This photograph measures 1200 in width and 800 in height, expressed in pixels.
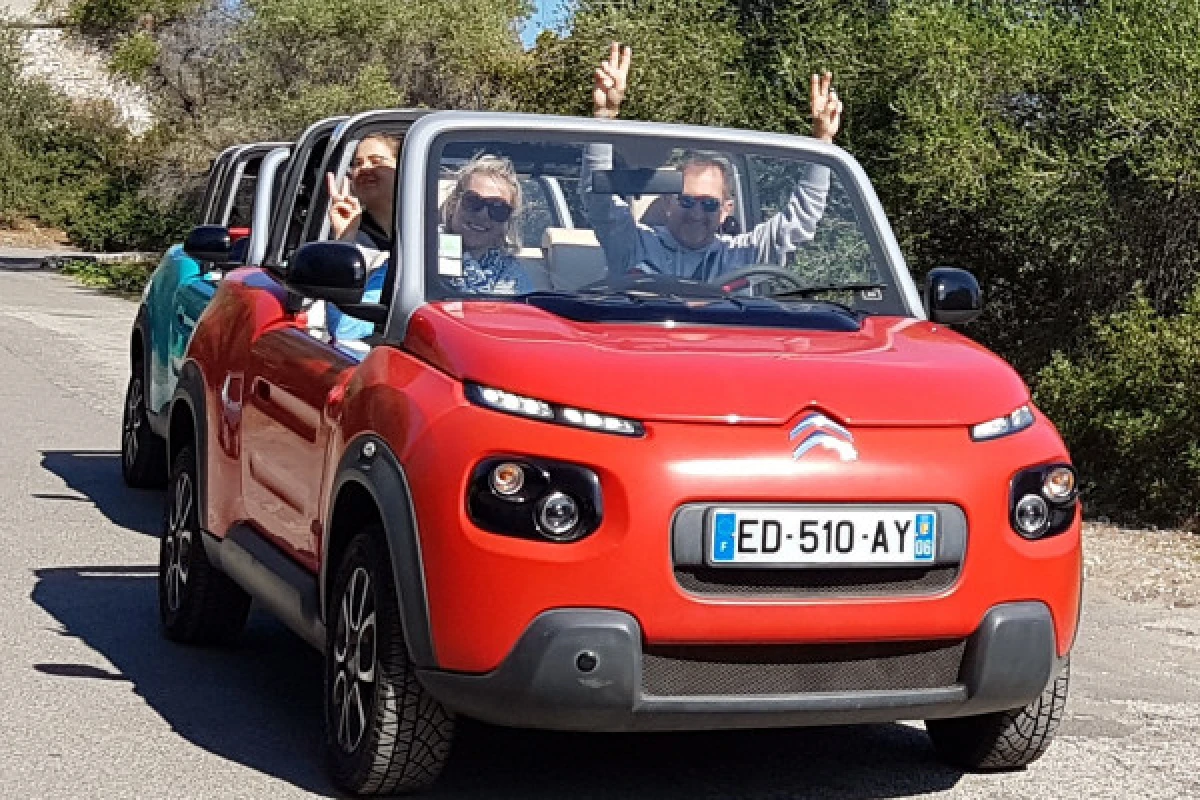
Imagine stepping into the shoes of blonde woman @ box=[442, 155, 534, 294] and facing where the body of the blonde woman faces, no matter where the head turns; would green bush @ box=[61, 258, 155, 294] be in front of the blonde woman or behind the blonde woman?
behind

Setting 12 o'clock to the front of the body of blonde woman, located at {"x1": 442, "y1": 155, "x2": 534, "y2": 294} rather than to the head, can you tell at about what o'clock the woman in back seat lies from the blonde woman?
The woman in back seat is roughly at 5 o'clock from the blonde woman.

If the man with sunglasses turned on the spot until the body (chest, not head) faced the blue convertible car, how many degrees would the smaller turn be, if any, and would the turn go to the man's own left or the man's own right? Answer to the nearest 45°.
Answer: approximately 135° to the man's own right

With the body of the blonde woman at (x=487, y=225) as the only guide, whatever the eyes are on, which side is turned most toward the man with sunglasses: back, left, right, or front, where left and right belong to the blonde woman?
left

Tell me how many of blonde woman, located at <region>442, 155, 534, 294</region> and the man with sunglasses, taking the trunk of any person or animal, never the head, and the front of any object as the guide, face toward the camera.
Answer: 2

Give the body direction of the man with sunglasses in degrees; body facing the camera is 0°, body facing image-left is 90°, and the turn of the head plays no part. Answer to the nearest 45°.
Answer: approximately 0°

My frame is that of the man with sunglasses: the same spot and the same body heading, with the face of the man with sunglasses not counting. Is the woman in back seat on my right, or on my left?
on my right

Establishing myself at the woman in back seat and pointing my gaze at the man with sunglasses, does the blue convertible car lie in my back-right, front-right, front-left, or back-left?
back-left

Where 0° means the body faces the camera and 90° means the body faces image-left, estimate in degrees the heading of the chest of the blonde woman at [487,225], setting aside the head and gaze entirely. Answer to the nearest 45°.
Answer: approximately 0°
